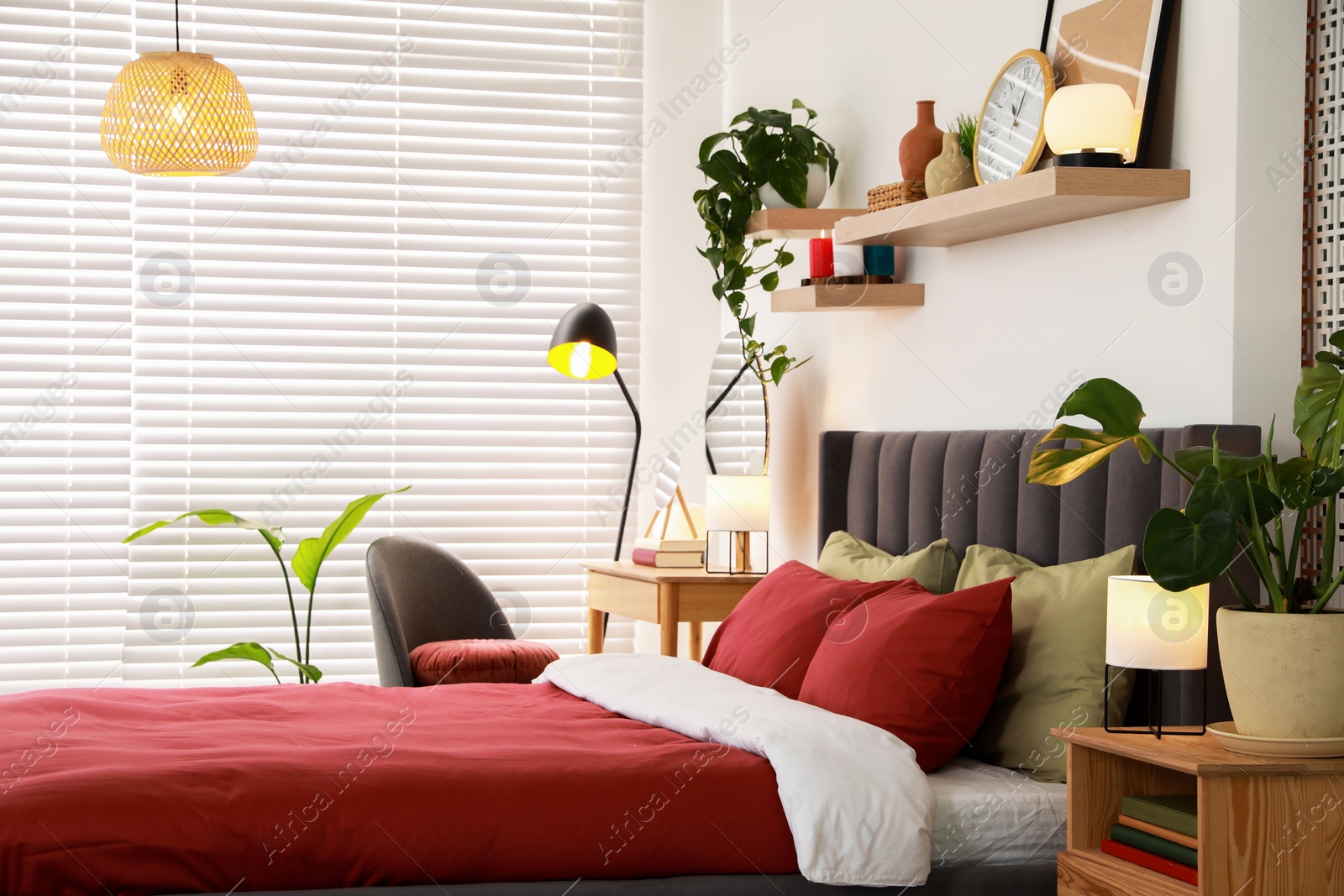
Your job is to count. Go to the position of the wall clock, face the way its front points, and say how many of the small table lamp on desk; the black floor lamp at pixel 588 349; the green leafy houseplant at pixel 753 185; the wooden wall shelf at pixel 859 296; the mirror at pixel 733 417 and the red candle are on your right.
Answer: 6

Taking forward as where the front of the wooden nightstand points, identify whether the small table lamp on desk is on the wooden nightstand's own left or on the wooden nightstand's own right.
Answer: on the wooden nightstand's own right

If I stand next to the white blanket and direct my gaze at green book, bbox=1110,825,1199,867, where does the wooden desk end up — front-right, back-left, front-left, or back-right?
back-left

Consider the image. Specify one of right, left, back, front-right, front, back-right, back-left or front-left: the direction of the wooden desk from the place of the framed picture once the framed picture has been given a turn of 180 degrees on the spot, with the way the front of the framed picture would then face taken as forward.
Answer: left

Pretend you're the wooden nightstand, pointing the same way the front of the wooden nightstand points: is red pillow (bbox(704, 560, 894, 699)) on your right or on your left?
on your right

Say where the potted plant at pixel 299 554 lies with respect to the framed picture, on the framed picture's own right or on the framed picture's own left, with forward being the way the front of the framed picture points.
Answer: on the framed picture's own right

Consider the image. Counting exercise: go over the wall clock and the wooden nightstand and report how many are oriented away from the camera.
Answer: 0

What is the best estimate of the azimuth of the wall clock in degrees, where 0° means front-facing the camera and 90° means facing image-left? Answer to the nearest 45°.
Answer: approximately 45°

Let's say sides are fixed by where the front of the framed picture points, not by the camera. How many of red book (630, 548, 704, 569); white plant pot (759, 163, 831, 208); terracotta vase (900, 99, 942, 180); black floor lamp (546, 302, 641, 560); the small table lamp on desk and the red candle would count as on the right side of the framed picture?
6

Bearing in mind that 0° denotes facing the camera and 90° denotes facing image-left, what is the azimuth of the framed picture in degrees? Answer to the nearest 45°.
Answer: approximately 45°

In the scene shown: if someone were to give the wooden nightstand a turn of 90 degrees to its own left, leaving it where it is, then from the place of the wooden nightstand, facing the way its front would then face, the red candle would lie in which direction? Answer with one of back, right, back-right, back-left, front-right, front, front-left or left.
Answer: back
